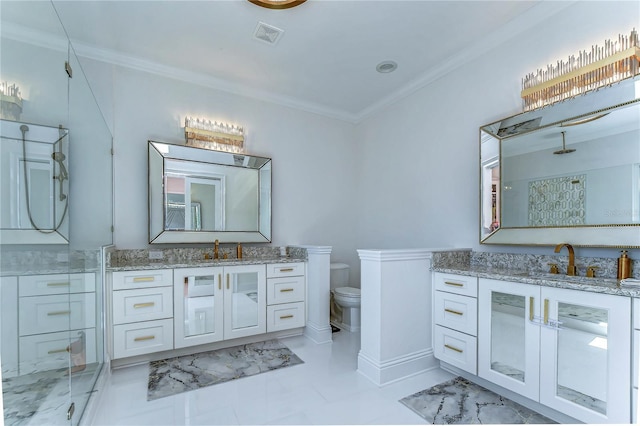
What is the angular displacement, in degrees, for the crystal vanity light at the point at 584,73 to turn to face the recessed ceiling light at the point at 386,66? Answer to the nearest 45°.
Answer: approximately 45° to its right

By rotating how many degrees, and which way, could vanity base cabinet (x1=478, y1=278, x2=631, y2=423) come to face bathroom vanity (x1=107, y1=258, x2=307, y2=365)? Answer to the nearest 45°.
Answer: approximately 45° to its right

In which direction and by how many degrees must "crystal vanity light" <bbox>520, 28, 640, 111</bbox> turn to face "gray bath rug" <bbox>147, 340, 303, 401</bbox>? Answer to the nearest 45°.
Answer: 0° — it already faces it
